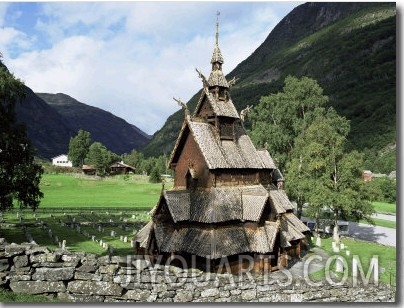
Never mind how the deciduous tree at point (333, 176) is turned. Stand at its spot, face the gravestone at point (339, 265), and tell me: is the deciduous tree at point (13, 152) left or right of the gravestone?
right

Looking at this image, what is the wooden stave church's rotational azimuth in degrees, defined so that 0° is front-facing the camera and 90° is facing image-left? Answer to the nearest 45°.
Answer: approximately 45°

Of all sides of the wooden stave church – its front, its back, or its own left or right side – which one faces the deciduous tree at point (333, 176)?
back

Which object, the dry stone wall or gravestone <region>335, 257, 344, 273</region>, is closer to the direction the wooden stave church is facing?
the dry stone wall

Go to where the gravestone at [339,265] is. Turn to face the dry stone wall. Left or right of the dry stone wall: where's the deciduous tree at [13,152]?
right

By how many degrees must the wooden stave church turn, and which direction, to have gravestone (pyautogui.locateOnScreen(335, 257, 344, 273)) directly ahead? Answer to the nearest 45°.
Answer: approximately 135° to its left

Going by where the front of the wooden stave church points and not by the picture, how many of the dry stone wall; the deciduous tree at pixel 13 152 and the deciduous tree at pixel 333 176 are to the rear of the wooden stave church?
1

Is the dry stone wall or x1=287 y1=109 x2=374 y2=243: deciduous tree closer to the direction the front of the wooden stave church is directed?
the dry stone wall

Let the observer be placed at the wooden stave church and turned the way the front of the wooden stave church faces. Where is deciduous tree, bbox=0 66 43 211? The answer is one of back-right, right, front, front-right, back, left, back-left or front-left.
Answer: front-right
